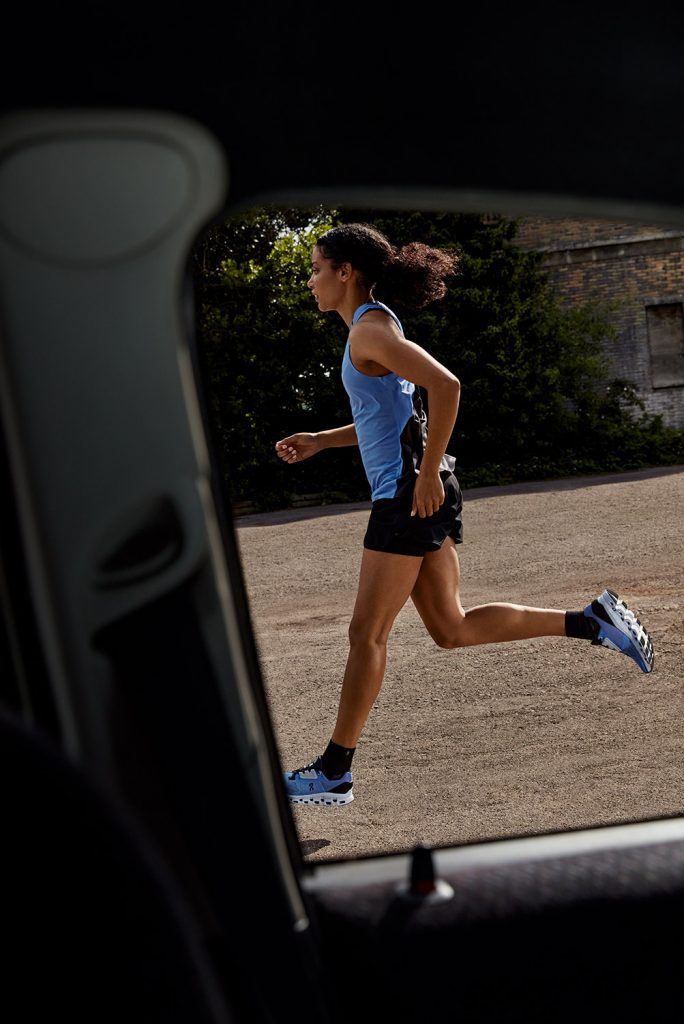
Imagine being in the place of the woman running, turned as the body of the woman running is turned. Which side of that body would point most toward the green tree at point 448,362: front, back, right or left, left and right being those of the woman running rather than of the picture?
right

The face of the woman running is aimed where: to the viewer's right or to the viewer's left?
to the viewer's left

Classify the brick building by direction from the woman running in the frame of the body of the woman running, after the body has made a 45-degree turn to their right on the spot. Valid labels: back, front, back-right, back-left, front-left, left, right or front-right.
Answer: front-right

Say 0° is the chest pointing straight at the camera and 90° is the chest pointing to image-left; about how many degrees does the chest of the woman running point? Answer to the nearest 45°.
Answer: approximately 90°
